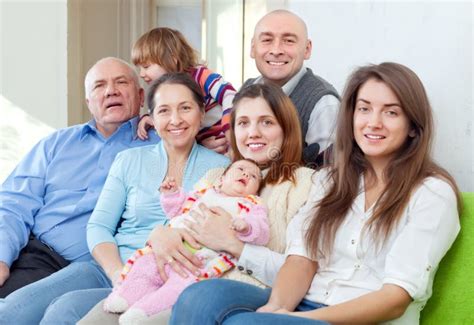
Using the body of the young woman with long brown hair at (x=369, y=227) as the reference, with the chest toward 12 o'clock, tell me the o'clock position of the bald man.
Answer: The bald man is roughly at 4 o'clock from the young woman with long brown hair.

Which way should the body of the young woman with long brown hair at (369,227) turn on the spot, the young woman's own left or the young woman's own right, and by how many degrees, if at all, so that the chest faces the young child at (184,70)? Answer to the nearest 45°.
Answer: approximately 90° to the young woman's own right

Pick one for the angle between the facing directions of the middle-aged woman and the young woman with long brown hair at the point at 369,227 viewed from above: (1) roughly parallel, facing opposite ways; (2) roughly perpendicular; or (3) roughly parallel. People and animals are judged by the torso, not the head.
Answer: roughly parallel

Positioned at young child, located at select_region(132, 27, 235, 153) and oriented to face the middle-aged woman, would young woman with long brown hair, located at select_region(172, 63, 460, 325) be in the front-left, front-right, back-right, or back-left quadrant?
front-left

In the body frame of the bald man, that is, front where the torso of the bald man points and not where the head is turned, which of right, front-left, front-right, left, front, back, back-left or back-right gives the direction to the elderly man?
front-right

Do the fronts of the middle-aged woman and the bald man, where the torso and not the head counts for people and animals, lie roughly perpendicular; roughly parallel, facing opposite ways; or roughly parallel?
roughly parallel

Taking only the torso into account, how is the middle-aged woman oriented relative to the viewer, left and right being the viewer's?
facing the viewer and to the left of the viewer

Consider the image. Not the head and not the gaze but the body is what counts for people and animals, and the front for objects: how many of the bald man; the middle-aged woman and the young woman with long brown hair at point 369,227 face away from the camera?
0

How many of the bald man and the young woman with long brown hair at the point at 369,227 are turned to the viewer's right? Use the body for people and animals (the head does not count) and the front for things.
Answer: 0

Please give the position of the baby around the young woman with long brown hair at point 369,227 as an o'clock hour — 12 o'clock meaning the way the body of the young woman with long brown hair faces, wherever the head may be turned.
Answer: The baby is roughly at 2 o'clock from the young woman with long brown hair.

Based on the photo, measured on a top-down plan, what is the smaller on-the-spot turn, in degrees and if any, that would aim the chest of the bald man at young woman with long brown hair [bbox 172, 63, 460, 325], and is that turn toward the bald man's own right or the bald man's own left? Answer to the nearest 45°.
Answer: approximately 45° to the bald man's own left

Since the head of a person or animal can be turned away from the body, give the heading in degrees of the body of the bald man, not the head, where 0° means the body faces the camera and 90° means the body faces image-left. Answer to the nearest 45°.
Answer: approximately 45°

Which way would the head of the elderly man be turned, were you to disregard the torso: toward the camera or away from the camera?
toward the camera

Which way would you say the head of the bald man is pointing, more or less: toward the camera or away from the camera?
toward the camera

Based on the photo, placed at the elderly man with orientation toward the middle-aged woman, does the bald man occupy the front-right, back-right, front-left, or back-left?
front-left

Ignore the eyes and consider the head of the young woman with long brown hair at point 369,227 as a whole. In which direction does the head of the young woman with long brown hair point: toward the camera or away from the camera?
toward the camera

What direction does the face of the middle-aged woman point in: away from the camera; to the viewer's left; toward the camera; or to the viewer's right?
toward the camera

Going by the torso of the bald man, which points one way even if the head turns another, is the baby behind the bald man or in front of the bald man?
in front
